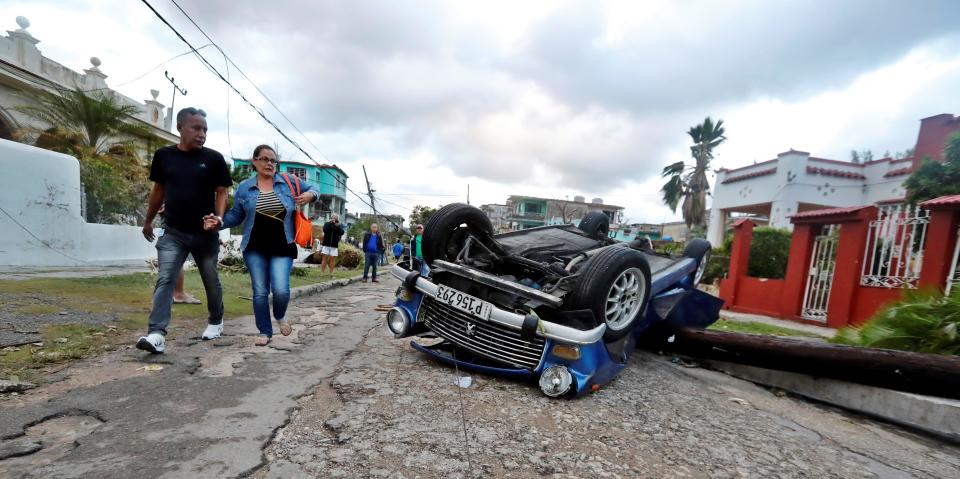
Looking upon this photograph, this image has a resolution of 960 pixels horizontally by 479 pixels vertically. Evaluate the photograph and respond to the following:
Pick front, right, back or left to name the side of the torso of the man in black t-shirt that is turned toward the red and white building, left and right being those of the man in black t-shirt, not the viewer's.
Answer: left

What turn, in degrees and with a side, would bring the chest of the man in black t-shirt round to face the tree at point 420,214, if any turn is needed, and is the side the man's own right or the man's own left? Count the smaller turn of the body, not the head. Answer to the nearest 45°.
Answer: approximately 135° to the man's own left

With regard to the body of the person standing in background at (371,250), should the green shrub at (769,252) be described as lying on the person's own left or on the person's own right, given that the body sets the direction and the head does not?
on the person's own left

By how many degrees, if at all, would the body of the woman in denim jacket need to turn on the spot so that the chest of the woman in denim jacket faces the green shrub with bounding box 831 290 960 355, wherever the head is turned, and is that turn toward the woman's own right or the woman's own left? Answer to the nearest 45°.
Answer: approximately 45° to the woman's own left

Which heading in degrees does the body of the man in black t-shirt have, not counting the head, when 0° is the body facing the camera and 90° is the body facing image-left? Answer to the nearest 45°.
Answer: approximately 0°

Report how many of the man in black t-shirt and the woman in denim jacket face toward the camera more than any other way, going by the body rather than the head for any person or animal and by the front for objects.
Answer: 2

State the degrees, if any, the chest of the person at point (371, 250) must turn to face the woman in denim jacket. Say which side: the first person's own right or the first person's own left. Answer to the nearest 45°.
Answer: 0° — they already face them

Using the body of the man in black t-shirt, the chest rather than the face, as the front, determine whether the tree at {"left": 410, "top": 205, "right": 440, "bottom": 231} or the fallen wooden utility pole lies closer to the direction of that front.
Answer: the fallen wooden utility pole

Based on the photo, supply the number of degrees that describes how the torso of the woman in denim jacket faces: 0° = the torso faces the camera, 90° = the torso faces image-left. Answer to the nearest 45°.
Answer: approximately 0°
